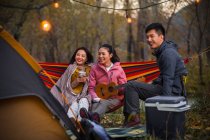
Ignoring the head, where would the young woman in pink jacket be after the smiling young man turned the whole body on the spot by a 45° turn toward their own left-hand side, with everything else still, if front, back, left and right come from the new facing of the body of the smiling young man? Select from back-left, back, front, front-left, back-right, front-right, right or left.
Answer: right

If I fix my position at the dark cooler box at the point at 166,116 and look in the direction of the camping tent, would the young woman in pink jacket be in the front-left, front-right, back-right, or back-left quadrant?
front-right

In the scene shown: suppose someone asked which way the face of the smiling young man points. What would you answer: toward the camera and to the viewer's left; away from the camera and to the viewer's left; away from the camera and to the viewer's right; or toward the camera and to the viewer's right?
toward the camera and to the viewer's left

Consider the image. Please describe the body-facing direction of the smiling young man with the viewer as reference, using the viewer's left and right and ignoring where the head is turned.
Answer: facing to the left of the viewer

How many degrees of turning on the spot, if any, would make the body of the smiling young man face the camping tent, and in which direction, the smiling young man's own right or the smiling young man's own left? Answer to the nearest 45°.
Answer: approximately 45° to the smiling young man's own left

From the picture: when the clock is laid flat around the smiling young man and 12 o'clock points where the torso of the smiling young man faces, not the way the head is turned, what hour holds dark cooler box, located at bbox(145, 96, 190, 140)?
The dark cooler box is roughly at 9 o'clock from the smiling young man.
